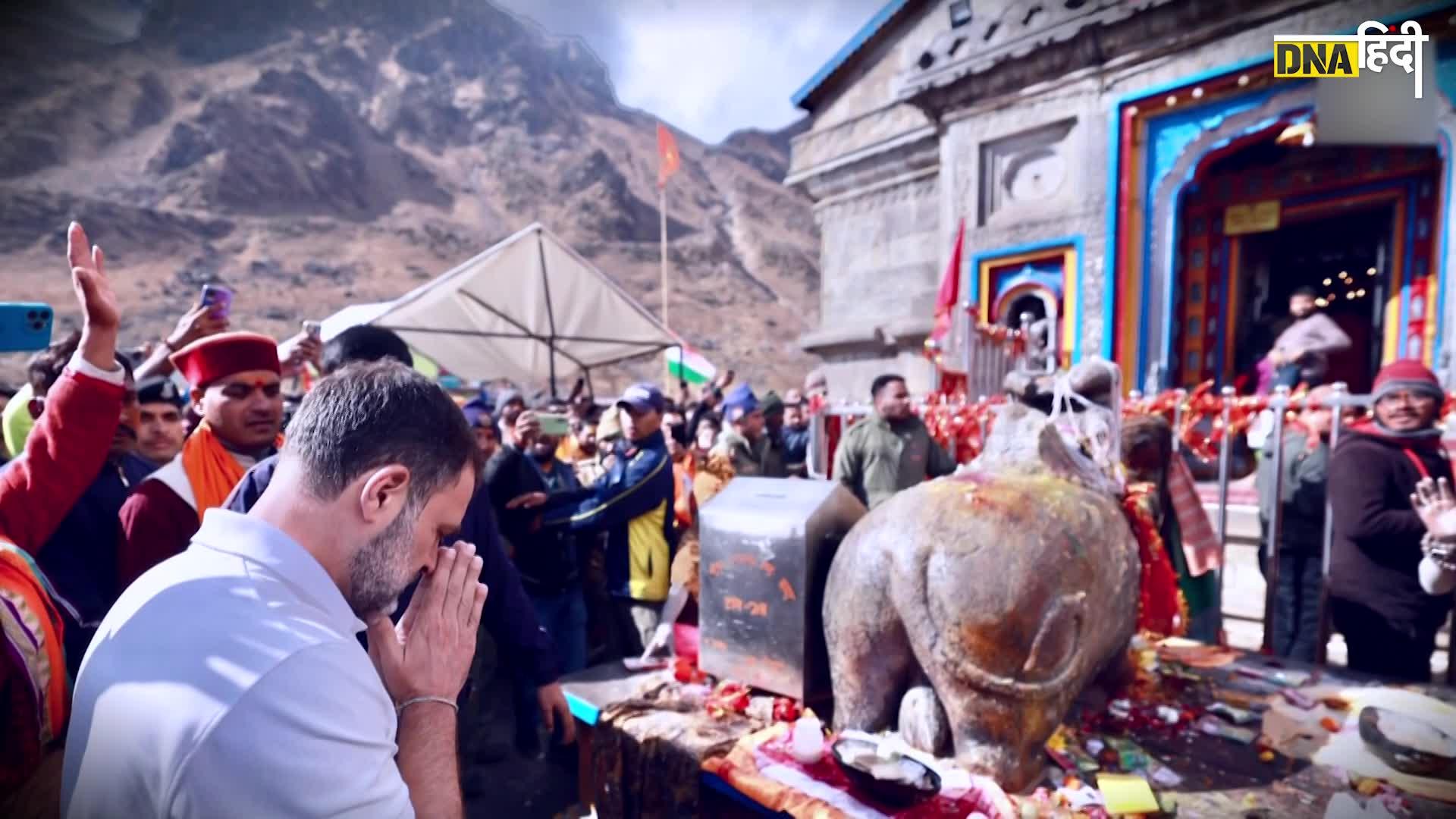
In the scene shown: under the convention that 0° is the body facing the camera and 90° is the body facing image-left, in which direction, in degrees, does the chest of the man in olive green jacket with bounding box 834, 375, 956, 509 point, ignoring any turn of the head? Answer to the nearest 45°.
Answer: approximately 315°

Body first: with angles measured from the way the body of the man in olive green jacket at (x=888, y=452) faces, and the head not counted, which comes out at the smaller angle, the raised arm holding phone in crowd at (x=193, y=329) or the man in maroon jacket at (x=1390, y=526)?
the man in maroon jacket

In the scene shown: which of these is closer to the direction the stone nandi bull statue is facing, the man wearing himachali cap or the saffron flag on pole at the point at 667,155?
the saffron flag on pole

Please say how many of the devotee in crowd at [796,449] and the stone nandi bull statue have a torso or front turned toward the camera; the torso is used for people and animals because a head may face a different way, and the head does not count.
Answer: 1

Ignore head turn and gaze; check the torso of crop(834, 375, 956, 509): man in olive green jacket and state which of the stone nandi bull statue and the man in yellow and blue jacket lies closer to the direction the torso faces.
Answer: the stone nandi bull statue

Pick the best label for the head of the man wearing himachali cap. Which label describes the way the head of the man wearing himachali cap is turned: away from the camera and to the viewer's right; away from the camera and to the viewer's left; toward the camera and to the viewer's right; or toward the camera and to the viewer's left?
toward the camera and to the viewer's right

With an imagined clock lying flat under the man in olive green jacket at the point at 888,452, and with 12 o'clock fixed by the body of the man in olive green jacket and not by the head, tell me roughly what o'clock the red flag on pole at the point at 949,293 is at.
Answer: The red flag on pole is roughly at 8 o'clock from the man in olive green jacket.

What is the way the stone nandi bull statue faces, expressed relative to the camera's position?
facing away from the viewer and to the right of the viewer

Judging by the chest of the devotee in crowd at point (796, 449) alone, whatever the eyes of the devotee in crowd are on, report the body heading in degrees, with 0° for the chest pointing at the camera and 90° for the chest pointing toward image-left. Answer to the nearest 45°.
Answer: approximately 0°

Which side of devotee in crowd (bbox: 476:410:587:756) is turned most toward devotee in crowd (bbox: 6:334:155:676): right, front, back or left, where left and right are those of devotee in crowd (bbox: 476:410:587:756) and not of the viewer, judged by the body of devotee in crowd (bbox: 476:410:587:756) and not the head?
right

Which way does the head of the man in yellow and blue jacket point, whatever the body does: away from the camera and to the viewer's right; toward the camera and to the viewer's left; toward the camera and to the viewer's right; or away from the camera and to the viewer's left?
toward the camera and to the viewer's left

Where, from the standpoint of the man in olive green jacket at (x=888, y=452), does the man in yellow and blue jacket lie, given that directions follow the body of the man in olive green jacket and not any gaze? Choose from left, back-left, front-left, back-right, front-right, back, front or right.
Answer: right

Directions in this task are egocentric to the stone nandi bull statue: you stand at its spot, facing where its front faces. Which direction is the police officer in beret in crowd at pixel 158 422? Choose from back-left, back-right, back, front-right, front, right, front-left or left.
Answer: back-left
